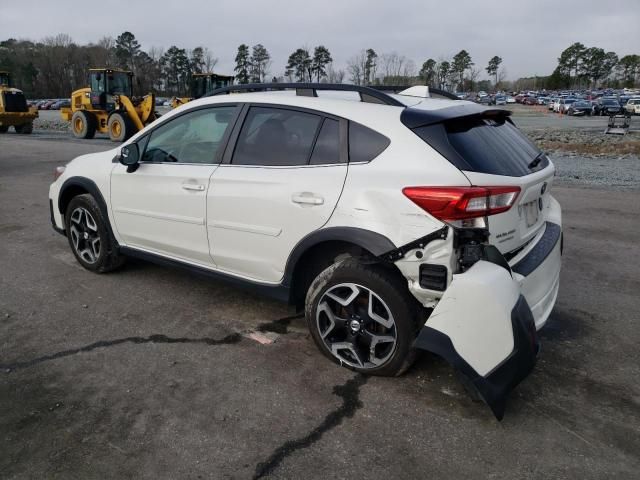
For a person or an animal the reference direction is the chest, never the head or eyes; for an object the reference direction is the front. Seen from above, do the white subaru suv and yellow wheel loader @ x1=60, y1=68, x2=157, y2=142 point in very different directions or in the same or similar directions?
very different directions

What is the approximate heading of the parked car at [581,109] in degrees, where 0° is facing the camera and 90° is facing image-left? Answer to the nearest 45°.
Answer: approximately 45°

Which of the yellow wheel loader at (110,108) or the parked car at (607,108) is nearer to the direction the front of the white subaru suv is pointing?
the yellow wheel loader

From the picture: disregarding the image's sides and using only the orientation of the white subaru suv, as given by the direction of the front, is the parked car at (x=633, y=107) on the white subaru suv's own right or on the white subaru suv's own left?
on the white subaru suv's own right

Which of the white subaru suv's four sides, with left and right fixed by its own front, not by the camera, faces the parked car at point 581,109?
right

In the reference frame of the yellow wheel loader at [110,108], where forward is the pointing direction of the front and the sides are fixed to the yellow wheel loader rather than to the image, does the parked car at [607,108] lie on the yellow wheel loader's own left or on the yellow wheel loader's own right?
on the yellow wheel loader's own left

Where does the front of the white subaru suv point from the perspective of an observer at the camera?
facing away from the viewer and to the left of the viewer
